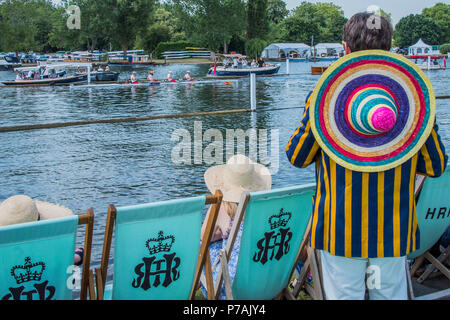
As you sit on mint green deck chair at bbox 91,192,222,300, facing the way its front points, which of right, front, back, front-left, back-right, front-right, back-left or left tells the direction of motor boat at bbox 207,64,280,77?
front-right

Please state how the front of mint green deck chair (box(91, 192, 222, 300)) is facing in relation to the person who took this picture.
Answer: facing away from the viewer and to the left of the viewer

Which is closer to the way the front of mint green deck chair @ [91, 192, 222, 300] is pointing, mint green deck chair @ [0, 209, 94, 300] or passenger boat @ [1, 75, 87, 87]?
the passenger boat

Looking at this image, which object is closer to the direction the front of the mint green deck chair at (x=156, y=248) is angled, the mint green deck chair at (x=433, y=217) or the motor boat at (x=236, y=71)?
the motor boat

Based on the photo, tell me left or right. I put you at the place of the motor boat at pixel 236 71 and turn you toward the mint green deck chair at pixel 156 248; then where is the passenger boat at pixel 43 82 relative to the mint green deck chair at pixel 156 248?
right

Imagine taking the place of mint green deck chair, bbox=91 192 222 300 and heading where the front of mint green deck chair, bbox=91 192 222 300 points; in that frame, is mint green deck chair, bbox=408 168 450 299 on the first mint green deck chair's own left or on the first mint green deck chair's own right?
on the first mint green deck chair's own right
